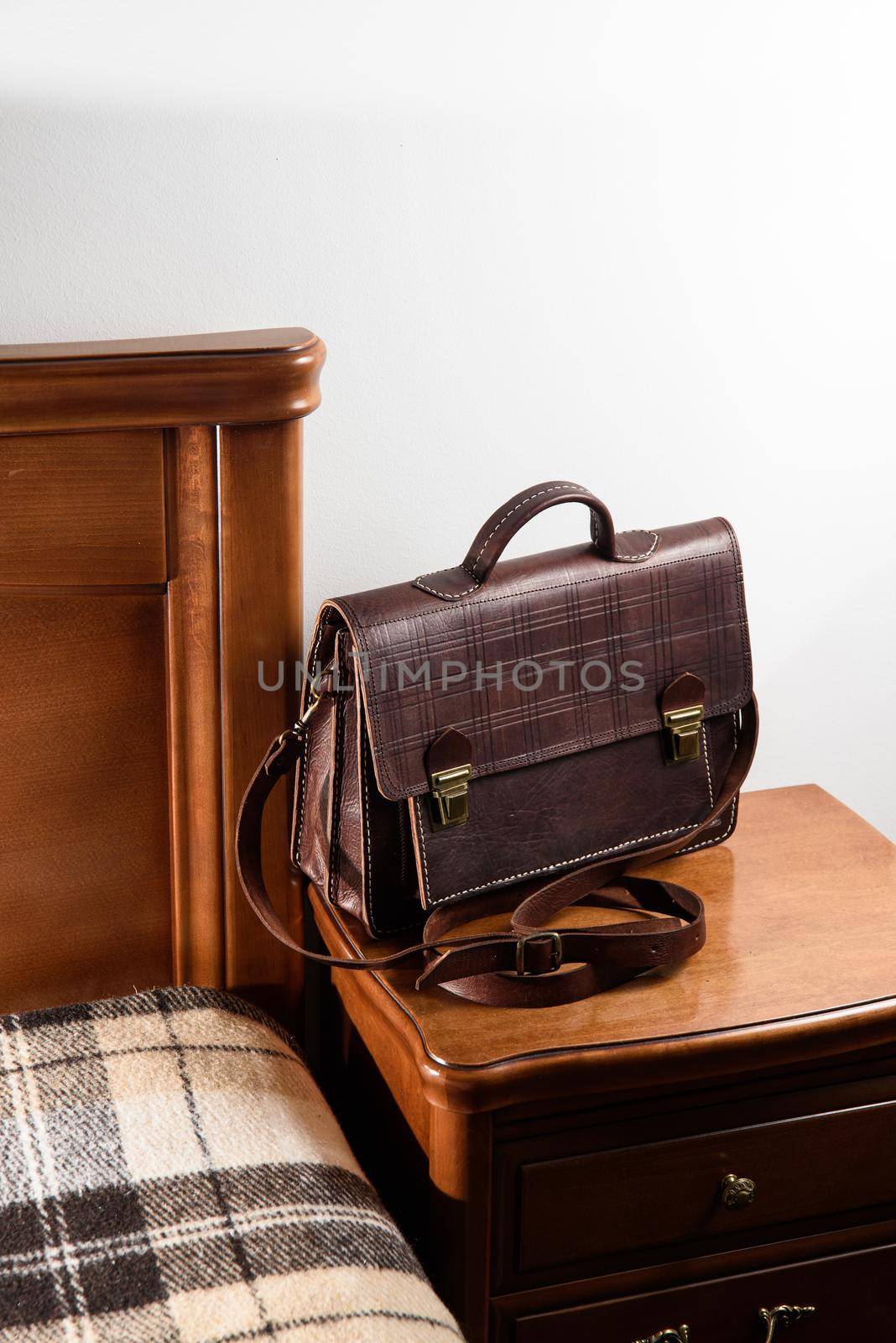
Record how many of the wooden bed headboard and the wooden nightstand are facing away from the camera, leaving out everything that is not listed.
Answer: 0

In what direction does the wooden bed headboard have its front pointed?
toward the camera

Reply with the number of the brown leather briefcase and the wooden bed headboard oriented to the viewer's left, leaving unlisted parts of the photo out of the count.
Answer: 0

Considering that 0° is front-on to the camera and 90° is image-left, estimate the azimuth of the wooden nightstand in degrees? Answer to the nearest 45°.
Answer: approximately 315°

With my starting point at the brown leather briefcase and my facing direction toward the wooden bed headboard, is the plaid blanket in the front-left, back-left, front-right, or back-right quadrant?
front-left

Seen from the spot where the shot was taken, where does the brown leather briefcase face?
facing the viewer and to the right of the viewer
